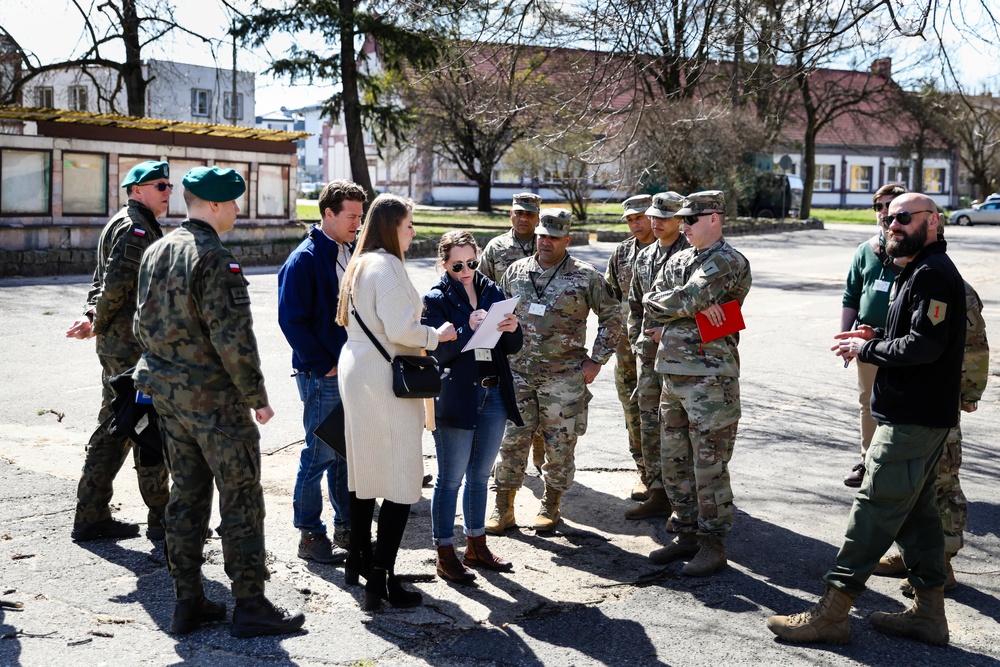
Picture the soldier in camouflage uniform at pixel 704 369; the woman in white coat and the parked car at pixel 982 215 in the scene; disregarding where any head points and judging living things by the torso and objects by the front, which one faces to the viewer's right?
the woman in white coat

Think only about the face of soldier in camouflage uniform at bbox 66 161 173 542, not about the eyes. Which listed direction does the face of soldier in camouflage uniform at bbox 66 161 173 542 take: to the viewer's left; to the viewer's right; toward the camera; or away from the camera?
to the viewer's right

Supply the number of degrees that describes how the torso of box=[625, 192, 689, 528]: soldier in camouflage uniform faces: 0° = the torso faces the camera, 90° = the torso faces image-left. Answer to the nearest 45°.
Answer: approximately 45°

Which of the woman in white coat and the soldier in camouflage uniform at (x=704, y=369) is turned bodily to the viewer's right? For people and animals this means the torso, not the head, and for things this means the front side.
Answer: the woman in white coat

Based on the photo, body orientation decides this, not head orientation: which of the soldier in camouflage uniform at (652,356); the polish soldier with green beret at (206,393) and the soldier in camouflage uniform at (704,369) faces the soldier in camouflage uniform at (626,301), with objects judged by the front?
the polish soldier with green beret

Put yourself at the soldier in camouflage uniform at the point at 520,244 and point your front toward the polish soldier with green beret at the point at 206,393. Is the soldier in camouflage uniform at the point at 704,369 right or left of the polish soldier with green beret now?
left

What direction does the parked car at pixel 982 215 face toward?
to the viewer's left

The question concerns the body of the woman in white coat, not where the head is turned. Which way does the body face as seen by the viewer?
to the viewer's right

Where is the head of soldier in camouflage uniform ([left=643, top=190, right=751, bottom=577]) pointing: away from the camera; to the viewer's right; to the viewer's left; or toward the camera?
to the viewer's left

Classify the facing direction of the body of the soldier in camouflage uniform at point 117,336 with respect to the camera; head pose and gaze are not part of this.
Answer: to the viewer's right
